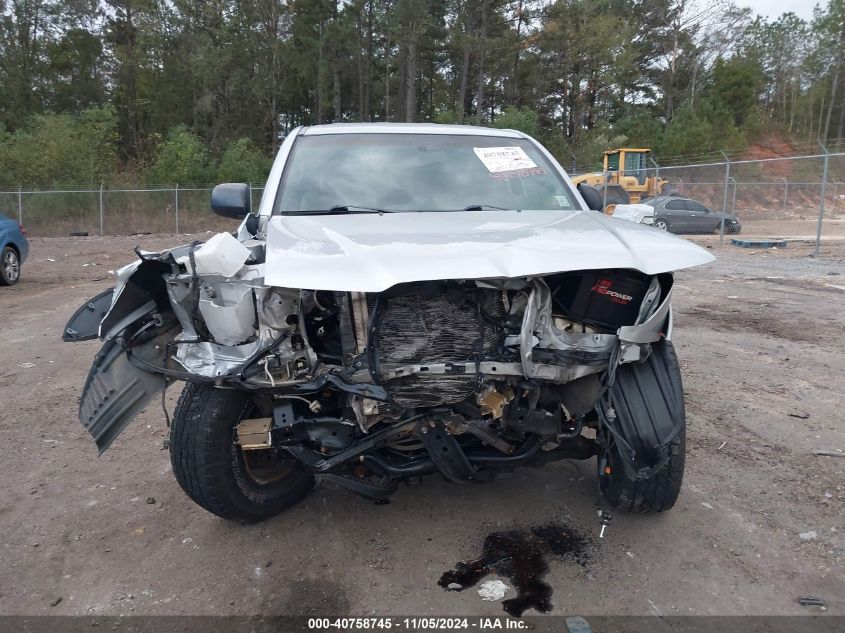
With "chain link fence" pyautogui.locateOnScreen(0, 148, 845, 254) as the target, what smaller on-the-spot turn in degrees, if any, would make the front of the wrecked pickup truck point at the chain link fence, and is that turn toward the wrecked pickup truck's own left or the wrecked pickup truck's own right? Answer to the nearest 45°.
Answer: approximately 180°

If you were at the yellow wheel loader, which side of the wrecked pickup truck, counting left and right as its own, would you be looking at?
back

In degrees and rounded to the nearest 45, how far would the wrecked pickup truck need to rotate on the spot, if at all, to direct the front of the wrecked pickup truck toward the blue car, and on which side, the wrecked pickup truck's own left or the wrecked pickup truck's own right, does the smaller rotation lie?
approximately 135° to the wrecked pickup truck's own right

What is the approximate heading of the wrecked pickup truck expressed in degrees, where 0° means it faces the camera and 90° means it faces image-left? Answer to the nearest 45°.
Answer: approximately 0°
